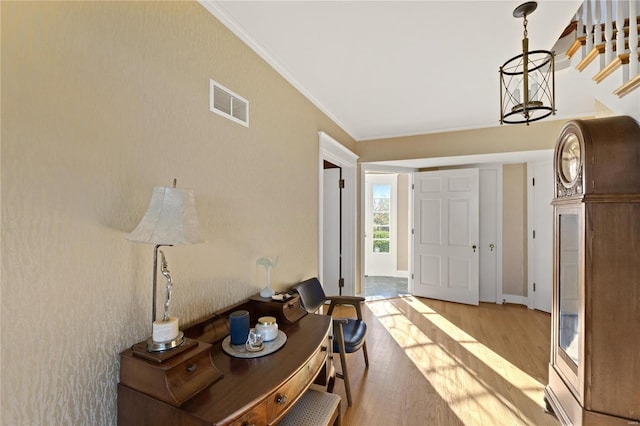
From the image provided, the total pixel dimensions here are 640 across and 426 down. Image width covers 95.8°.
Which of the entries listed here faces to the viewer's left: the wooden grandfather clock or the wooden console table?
the wooden grandfather clock

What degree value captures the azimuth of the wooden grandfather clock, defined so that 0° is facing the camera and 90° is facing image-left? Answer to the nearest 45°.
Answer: approximately 90°

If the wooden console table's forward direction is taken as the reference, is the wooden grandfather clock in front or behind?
in front

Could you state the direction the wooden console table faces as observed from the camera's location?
facing the viewer and to the right of the viewer

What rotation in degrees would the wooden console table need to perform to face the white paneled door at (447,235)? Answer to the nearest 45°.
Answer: approximately 90° to its left

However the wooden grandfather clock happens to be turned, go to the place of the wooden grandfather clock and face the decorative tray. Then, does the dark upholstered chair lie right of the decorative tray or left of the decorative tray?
right

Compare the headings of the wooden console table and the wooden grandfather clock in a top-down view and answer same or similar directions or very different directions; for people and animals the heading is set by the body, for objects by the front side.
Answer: very different directions

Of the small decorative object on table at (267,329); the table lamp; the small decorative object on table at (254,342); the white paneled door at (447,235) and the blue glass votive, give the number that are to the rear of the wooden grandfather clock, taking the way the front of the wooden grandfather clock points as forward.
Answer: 0

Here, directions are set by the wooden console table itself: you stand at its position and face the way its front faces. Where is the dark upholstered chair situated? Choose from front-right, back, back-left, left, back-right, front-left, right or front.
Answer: left

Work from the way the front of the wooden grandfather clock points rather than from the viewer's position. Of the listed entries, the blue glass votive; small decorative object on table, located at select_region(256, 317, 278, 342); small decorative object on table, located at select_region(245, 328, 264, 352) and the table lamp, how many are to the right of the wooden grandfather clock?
0

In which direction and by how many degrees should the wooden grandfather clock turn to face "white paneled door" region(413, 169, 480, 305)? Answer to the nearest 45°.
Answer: approximately 45° to its right

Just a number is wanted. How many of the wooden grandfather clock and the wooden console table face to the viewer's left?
1

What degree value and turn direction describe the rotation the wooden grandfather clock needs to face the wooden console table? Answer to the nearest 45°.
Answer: approximately 45° to its left
